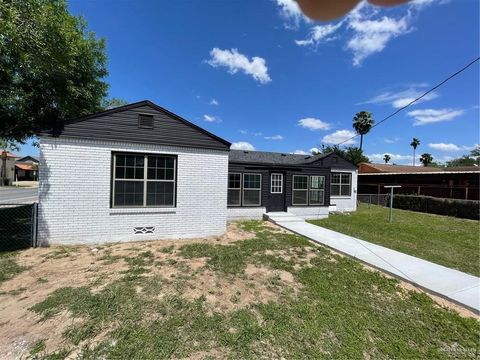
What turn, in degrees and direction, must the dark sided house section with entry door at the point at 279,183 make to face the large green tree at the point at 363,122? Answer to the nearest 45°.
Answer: approximately 180°

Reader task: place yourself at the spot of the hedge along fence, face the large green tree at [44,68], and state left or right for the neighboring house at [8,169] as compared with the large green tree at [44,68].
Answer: right

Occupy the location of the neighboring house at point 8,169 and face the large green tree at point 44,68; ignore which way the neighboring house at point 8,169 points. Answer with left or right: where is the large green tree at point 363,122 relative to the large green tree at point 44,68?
left

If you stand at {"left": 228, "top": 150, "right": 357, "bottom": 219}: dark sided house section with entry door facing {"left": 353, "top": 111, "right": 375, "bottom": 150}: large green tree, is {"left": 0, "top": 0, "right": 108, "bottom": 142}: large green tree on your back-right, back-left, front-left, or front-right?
back-left

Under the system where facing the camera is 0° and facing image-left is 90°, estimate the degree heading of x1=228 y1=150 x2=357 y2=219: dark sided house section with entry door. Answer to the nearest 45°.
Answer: approximately 0°

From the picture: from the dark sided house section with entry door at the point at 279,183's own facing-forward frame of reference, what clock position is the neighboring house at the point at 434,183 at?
the neighboring house at the point at 434,183 is roughly at 8 o'clock from the dark sided house section with entry door at the point at 279,183.

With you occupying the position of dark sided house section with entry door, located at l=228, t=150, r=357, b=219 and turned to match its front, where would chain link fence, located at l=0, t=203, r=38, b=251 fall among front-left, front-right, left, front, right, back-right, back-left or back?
front-right

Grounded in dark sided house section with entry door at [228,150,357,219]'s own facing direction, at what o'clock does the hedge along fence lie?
The hedge along fence is roughly at 8 o'clock from the dark sided house section with entry door.

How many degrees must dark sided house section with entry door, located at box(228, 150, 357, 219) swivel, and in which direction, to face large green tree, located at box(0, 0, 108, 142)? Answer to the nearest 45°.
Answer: approximately 45° to its right
